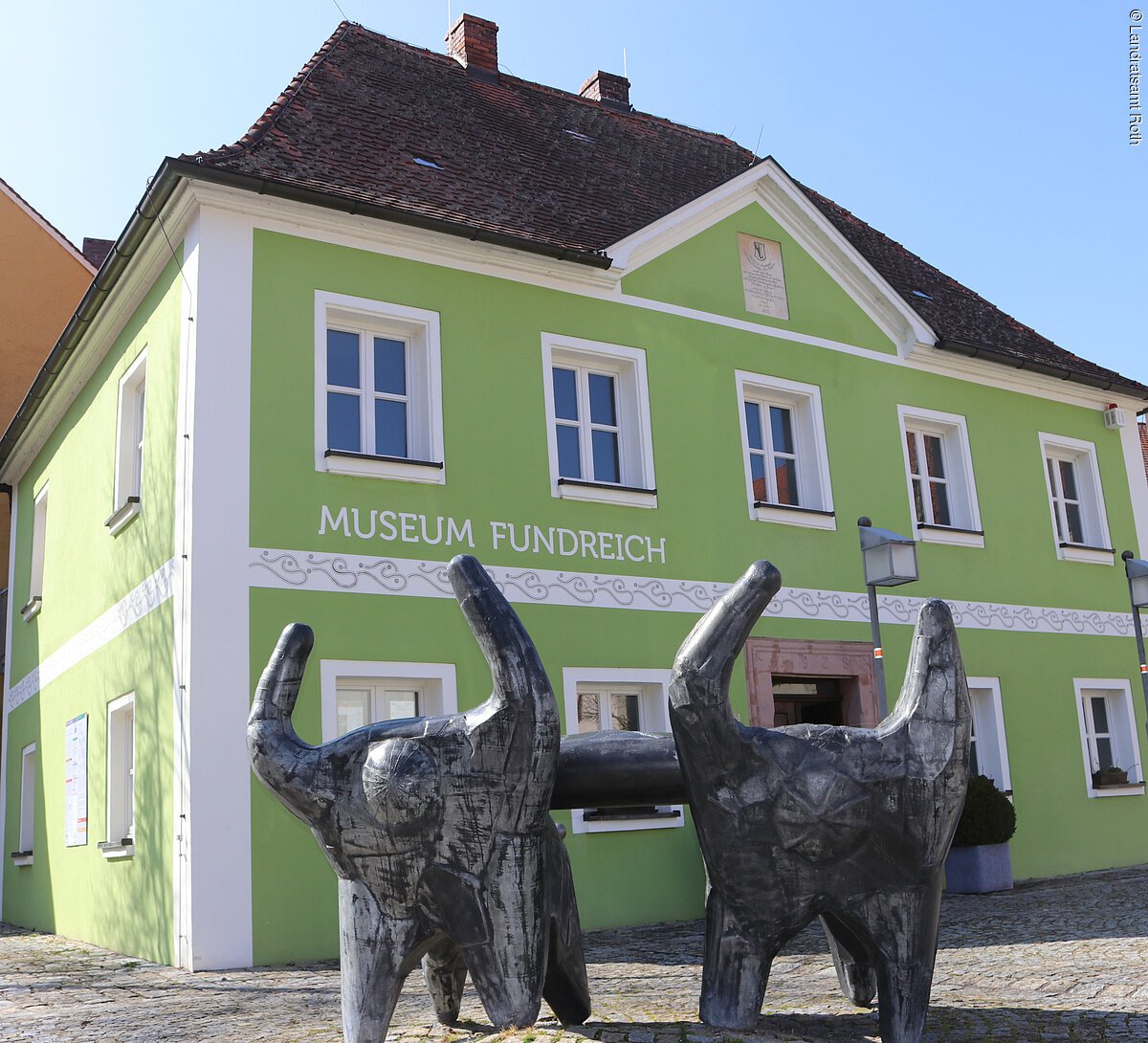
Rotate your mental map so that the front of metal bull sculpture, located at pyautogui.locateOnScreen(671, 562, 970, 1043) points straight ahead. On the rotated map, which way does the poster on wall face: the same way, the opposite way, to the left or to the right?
to the right

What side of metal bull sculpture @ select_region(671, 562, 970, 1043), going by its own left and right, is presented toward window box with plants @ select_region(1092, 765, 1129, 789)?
back

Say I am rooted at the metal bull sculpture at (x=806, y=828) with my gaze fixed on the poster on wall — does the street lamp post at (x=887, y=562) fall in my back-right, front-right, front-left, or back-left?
front-right

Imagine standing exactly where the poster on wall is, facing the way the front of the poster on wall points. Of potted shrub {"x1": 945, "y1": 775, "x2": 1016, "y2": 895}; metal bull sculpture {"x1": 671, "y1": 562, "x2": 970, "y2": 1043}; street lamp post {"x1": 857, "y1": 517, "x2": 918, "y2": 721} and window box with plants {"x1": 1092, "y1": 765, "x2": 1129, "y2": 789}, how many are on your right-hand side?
0

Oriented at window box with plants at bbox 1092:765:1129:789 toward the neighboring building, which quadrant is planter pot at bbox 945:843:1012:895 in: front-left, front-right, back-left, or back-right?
front-left

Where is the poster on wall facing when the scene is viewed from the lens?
facing the viewer and to the left of the viewer

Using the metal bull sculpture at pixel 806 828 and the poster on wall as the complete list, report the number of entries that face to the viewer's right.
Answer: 0

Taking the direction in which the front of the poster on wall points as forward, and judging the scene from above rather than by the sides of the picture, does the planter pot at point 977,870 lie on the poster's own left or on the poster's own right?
on the poster's own left

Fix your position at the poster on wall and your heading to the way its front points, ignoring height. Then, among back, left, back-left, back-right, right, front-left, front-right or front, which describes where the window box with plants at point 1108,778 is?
back-left

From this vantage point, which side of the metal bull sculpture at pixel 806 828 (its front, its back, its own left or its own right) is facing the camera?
front

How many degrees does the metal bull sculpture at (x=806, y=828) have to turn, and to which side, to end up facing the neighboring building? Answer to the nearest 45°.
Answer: approximately 135° to its right

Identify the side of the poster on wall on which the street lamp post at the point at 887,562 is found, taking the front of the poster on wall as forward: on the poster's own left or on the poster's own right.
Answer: on the poster's own left

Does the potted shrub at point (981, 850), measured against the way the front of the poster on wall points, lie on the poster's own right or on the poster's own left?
on the poster's own left
